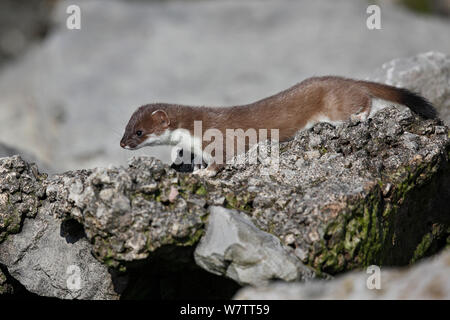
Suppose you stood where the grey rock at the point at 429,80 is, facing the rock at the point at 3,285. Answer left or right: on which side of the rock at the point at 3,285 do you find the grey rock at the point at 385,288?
left

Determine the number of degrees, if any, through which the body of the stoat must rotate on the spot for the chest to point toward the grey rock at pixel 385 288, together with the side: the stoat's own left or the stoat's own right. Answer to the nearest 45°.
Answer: approximately 90° to the stoat's own left

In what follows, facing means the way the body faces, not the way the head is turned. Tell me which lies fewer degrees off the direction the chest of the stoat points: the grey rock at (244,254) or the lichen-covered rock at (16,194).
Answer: the lichen-covered rock

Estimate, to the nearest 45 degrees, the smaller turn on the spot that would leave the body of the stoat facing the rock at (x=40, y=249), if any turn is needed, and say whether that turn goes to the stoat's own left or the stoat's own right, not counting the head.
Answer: approximately 45° to the stoat's own left

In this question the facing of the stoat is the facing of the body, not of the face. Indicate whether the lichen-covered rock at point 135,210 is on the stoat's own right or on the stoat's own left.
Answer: on the stoat's own left

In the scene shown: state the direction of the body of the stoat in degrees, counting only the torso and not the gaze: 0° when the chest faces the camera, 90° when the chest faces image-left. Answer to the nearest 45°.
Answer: approximately 90°

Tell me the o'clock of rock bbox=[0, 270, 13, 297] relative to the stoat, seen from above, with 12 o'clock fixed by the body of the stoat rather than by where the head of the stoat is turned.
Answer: The rock is roughly at 11 o'clock from the stoat.
